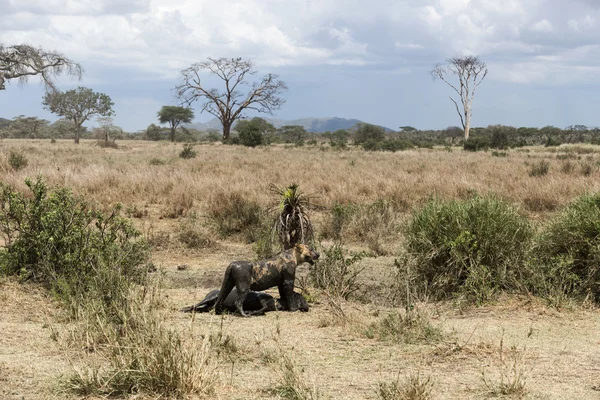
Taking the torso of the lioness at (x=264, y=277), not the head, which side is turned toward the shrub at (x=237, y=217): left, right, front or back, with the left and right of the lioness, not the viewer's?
left

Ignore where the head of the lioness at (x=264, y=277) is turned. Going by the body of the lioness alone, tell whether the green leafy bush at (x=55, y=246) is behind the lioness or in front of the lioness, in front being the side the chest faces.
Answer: behind

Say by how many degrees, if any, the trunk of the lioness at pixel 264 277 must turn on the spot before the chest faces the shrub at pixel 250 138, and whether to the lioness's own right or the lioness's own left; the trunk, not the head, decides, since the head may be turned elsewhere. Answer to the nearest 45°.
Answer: approximately 90° to the lioness's own left

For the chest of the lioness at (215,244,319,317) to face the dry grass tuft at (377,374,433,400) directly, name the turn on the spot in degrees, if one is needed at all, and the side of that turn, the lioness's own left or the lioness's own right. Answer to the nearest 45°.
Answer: approximately 90° to the lioness's own right

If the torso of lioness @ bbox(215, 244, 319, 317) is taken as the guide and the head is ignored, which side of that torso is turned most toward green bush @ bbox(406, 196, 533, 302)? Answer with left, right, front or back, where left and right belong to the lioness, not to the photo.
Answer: front

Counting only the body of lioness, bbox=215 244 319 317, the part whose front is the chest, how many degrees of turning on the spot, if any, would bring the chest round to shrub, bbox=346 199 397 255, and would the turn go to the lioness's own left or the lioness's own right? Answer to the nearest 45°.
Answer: approximately 45° to the lioness's own left

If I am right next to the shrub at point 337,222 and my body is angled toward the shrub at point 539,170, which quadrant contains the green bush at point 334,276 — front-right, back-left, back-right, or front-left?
back-right

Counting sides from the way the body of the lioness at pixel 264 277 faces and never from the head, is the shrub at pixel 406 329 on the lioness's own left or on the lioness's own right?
on the lioness's own right

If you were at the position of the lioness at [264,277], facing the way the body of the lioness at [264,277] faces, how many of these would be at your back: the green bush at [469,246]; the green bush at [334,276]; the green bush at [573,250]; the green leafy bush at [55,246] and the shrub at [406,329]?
1

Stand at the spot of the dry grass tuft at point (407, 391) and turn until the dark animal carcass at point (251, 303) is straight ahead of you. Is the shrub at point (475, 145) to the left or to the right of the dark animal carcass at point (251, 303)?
right

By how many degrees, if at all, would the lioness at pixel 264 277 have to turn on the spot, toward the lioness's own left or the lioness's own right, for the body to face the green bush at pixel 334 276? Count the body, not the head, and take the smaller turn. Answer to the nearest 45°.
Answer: approximately 45° to the lioness's own left

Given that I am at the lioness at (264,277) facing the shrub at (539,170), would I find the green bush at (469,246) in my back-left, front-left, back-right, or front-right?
front-right

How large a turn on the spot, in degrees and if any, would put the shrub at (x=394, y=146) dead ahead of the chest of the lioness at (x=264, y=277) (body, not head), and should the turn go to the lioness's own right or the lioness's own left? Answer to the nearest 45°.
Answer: approximately 90° to the lioness's own left

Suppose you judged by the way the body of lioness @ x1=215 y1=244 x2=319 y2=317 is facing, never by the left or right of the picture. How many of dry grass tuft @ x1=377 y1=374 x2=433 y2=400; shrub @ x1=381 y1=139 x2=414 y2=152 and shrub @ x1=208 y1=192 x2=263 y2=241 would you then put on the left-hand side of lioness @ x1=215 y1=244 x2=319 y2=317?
2

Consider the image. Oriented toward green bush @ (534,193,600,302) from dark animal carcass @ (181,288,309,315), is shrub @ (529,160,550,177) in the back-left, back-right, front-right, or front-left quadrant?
front-left

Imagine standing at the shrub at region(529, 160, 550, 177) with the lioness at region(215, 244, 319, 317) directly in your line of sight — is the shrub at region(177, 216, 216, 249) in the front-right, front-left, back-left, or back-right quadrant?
front-right

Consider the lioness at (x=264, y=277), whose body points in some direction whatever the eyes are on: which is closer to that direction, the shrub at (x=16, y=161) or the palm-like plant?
the palm-like plant

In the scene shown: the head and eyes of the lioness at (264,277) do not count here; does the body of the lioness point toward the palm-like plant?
no

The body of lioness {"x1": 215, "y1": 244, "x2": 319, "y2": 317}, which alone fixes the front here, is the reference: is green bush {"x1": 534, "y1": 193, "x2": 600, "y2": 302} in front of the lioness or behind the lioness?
in front

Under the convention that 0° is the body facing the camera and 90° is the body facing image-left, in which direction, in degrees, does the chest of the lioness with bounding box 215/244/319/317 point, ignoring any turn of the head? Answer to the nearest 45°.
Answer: approximately 270°

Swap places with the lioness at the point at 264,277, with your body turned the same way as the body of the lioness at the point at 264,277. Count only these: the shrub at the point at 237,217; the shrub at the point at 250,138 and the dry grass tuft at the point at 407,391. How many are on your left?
2
